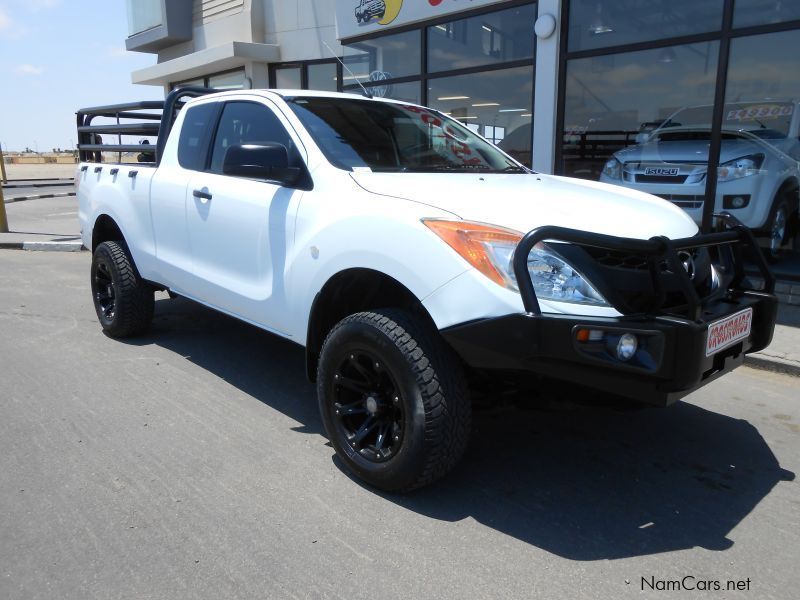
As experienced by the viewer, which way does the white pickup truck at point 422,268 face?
facing the viewer and to the right of the viewer

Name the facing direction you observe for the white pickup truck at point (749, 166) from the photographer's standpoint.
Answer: facing the viewer and to the left of the viewer

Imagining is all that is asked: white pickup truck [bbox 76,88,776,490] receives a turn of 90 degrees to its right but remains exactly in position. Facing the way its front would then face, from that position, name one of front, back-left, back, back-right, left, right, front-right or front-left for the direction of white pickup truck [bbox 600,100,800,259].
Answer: back

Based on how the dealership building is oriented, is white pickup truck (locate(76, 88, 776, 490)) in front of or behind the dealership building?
in front

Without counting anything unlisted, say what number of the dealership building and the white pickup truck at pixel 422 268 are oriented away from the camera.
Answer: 0
